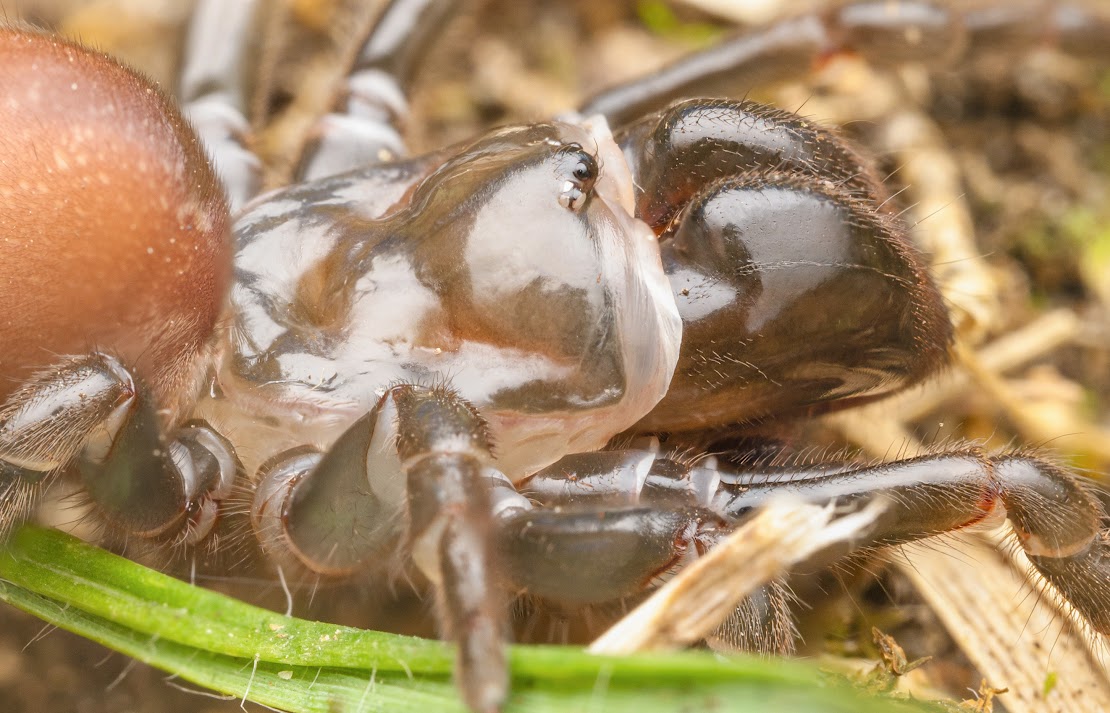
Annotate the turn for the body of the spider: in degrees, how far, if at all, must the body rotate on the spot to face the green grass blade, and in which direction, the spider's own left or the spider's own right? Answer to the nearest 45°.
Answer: approximately 90° to the spider's own right

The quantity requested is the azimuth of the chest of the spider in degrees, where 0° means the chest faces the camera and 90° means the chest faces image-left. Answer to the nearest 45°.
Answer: approximately 270°

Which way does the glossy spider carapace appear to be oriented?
to the viewer's right

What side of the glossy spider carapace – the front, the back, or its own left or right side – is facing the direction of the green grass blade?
right
